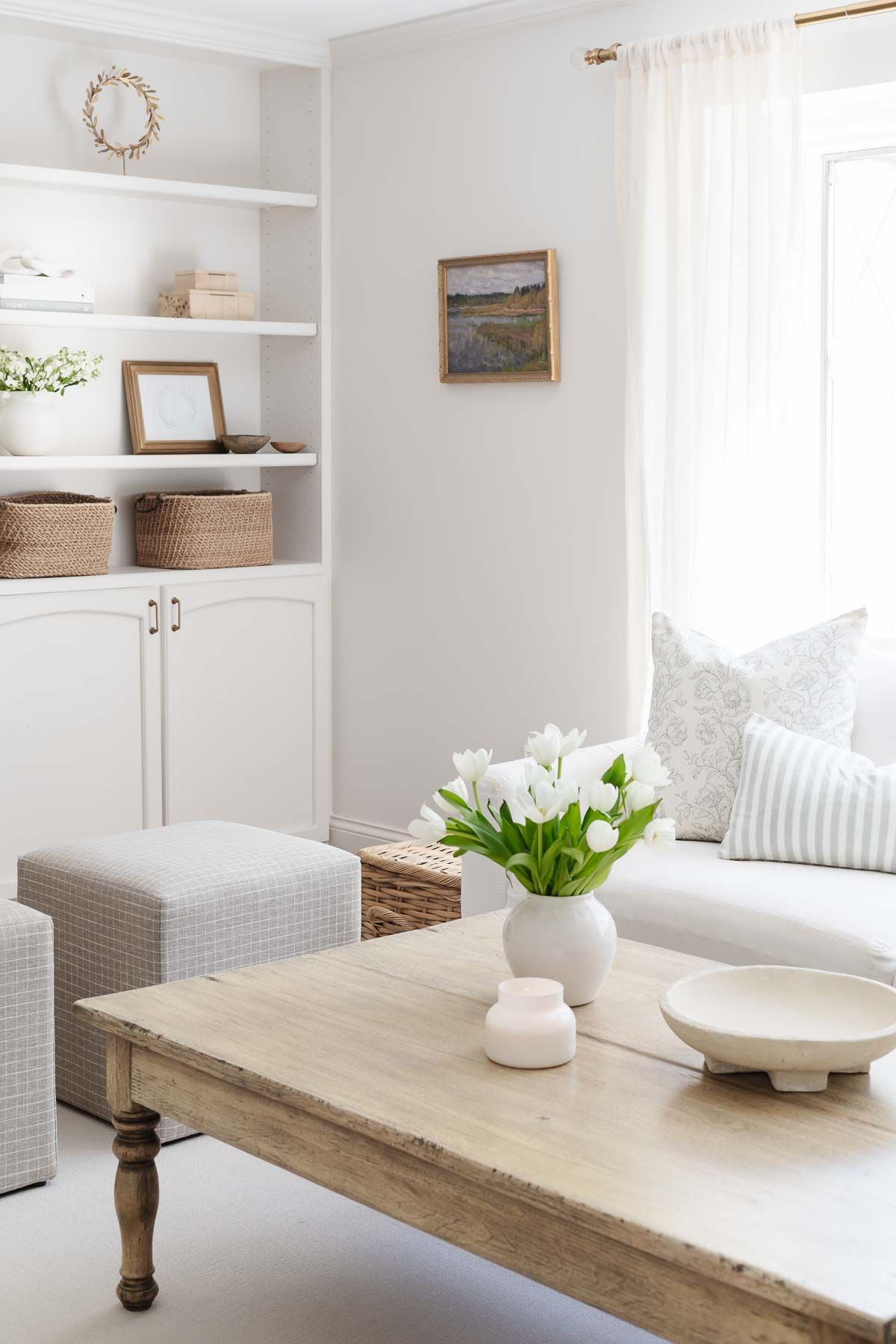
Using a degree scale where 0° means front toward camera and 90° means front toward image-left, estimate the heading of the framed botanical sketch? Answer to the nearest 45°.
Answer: approximately 315°

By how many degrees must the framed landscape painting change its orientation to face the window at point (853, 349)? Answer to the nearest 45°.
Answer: approximately 90° to its left

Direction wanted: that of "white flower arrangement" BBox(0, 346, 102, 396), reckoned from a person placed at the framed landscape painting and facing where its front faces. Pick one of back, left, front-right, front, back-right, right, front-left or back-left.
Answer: front-right

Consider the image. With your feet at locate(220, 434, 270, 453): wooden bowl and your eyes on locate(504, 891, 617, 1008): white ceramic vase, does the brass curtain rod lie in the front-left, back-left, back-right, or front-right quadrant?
front-left

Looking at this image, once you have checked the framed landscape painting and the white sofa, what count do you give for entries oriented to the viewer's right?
0

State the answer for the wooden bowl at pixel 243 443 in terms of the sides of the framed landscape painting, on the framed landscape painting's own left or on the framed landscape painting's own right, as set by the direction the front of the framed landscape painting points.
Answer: on the framed landscape painting's own right

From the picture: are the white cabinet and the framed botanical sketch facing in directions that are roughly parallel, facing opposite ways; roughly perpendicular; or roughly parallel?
roughly parallel

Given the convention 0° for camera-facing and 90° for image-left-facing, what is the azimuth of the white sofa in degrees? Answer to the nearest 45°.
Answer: approximately 45°

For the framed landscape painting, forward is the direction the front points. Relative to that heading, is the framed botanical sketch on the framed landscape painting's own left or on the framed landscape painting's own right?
on the framed landscape painting's own right

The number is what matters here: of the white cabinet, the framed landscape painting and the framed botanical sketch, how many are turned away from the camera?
0

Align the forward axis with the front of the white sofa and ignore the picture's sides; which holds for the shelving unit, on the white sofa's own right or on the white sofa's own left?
on the white sofa's own right

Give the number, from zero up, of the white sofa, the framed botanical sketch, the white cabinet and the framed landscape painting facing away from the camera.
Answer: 0

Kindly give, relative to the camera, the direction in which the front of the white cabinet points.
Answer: facing the viewer and to the right of the viewer
